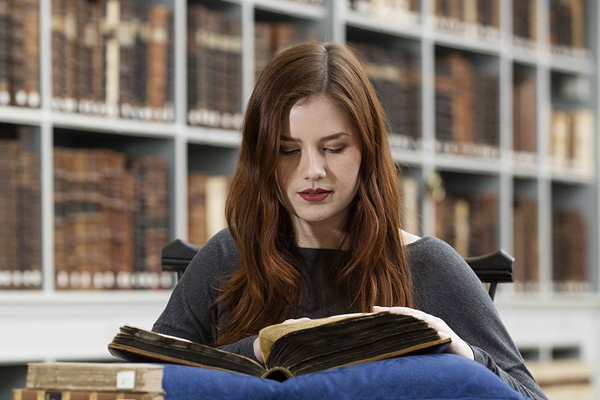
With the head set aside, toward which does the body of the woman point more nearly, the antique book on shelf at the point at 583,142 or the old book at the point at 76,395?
the old book

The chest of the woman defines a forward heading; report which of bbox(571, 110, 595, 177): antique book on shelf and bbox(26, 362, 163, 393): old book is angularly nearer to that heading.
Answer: the old book

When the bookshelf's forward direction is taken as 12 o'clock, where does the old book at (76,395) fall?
The old book is roughly at 2 o'clock from the bookshelf.

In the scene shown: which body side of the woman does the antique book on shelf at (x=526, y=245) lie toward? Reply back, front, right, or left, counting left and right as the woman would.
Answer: back

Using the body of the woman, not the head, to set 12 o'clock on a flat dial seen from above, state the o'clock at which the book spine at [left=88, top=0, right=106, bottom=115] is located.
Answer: The book spine is roughly at 5 o'clock from the woman.

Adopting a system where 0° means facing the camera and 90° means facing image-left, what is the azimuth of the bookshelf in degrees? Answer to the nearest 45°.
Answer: approximately 315°

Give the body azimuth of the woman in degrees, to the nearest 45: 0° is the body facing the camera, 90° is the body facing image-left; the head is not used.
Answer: approximately 0°

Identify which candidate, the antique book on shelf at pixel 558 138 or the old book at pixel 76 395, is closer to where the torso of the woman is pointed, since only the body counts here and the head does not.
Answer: the old book

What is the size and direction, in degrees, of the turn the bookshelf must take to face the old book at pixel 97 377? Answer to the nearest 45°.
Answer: approximately 45° to its right

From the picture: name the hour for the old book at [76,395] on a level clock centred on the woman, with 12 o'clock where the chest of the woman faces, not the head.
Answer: The old book is roughly at 1 o'clock from the woman.

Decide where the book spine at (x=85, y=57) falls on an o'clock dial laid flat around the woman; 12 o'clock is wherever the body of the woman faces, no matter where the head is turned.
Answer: The book spine is roughly at 5 o'clock from the woman.
